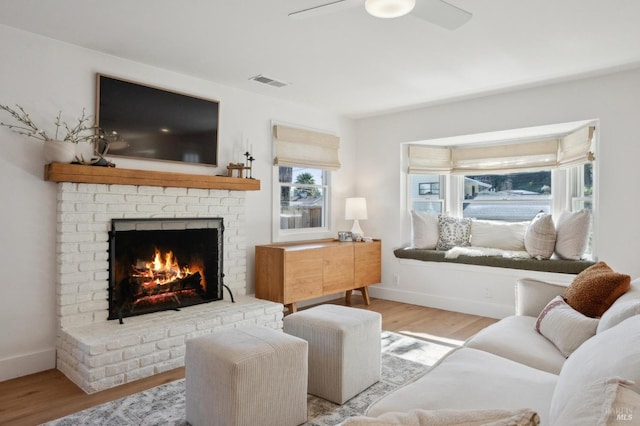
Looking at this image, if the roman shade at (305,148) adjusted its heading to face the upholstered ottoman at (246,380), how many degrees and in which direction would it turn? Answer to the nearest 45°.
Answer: approximately 45° to its right

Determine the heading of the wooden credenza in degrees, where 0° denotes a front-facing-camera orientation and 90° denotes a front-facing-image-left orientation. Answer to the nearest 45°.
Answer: approximately 315°

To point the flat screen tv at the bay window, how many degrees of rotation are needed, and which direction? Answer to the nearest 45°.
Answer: approximately 45° to its left

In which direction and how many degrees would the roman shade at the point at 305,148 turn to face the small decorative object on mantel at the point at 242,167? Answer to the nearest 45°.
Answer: approximately 90° to its right

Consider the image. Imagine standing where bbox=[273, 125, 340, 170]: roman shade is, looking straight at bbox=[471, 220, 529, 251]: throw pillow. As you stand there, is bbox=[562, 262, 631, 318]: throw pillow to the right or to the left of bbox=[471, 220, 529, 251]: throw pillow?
right

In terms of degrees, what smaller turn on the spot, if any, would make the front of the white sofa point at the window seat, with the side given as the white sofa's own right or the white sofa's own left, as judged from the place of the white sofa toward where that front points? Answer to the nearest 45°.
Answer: approximately 90° to the white sofa's own right

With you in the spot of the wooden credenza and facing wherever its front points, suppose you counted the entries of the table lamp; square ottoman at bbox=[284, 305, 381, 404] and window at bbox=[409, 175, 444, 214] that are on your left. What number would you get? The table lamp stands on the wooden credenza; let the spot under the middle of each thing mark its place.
2

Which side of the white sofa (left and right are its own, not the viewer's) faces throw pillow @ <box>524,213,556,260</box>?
right

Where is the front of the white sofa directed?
to the viewer's left

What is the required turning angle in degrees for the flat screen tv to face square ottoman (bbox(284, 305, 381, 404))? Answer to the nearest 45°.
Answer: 0° — it already faces it
